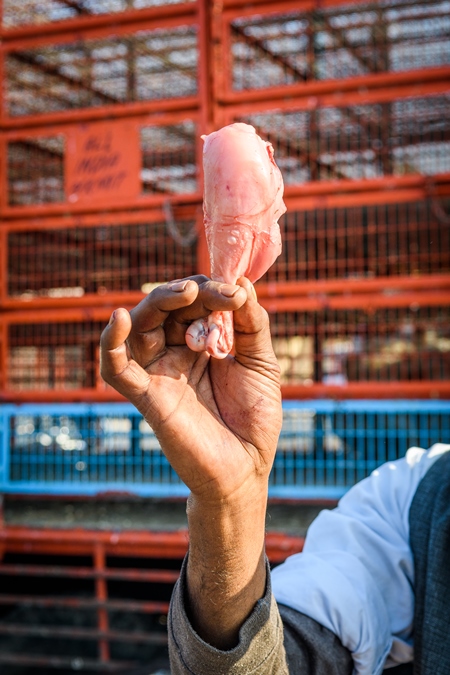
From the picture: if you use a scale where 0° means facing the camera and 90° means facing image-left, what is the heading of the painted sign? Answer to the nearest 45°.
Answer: approximately 0°
